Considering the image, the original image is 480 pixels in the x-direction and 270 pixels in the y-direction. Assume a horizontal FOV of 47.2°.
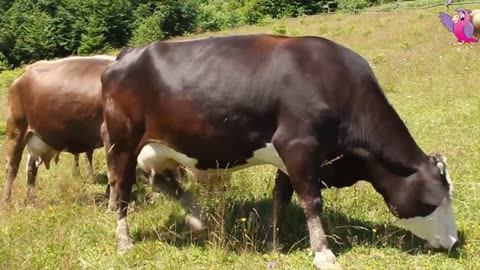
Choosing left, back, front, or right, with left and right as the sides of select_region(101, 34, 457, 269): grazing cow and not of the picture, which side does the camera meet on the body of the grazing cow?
right

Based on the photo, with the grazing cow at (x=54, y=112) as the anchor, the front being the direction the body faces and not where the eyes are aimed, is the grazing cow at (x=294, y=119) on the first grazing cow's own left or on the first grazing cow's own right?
on the first grazing cow's own right

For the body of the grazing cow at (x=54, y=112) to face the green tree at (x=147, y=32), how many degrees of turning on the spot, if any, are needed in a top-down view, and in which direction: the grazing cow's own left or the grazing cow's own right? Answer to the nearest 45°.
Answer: approximately 90° to the grazing cow's own left

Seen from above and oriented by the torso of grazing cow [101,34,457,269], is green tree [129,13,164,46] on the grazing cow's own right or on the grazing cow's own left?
on the grazing cow's own left

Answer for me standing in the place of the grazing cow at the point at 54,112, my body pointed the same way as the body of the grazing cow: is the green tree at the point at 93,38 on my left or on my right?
on my left

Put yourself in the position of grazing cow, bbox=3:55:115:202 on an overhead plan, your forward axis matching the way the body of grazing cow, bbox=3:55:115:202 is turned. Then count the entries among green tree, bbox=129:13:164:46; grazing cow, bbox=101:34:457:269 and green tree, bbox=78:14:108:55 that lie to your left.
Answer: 2

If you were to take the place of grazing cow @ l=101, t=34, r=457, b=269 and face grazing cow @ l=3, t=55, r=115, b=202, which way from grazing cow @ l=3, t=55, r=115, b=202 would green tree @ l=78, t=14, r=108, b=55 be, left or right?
right

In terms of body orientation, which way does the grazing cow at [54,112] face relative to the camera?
to the viewer's right

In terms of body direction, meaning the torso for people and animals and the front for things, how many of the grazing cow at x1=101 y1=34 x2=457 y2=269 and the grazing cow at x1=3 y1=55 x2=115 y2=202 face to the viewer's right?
2

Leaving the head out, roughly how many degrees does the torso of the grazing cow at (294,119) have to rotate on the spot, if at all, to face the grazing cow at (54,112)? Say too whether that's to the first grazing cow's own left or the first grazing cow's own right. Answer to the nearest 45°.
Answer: approximately 135° to the first grazing cow's own left

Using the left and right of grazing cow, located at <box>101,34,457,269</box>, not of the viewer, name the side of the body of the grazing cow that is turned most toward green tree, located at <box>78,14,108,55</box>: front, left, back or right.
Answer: left
